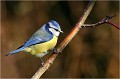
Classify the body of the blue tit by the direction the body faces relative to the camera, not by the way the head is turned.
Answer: to the viewer's right
